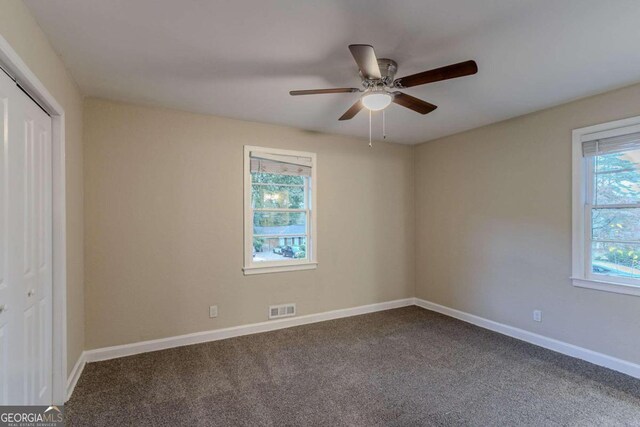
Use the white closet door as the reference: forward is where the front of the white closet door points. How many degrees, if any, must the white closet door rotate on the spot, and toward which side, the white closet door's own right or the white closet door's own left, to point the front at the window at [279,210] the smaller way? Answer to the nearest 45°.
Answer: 0° — it already faces it

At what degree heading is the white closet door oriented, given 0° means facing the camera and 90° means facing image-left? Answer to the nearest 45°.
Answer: approximately 270°

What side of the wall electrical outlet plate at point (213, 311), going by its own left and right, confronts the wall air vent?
left

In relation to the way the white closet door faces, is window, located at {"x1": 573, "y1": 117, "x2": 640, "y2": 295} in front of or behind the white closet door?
in front

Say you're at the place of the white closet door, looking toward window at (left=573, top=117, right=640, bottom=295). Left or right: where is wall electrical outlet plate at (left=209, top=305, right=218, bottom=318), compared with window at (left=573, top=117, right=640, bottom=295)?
left

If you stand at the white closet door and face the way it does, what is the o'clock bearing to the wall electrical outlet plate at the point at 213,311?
The wall electrical outlet plate is roughly at 11 o'clock from the white closet door.

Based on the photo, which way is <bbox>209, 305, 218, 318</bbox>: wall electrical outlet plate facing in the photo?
toward the camera

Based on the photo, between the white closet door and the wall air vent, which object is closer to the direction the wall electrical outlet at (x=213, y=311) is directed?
the white closet door

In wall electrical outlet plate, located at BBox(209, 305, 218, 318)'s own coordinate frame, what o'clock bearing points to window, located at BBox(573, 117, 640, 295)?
The window is roughly at 10 o'clock from the wall electrical outlet plate.

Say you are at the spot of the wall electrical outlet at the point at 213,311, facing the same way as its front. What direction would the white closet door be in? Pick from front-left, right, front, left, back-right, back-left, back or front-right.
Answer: front-right

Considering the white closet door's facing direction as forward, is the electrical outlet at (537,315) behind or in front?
in front
